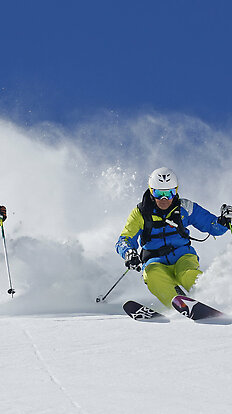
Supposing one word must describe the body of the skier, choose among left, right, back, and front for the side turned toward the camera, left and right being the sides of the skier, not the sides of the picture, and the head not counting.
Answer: front

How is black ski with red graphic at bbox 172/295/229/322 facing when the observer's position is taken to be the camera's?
facing the viewer and to the left of the viewer

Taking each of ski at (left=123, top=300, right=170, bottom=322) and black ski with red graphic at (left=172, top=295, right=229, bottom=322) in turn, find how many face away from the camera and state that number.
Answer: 0

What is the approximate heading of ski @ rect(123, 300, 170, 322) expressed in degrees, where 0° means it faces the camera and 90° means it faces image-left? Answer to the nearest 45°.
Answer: approximately 45°
